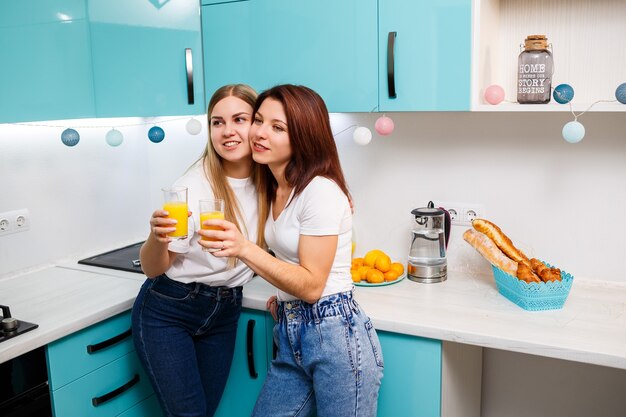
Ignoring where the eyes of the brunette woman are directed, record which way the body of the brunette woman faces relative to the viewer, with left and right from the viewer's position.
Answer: facing the viewer and to the left of the viewer

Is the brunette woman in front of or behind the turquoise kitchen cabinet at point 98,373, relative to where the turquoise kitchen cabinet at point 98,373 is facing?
in front

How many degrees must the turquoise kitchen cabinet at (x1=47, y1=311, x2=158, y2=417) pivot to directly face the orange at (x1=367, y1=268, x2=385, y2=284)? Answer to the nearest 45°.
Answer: approximately 45° to its left

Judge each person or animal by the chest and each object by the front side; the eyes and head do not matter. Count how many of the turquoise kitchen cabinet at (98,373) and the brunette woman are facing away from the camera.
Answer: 0

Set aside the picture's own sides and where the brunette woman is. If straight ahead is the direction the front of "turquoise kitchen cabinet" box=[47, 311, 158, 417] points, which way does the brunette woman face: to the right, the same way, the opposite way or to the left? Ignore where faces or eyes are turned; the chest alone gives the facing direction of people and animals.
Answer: to the right

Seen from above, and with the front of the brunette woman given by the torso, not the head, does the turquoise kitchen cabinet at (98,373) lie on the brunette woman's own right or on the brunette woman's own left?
on the brunette woman's own right

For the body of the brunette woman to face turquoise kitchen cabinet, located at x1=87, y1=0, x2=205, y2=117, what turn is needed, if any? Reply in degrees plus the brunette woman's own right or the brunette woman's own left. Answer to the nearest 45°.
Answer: approximately 90° to the brunette woman's own right

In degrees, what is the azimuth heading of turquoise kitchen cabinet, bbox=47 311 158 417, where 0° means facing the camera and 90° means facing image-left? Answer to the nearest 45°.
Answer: approximately 315°

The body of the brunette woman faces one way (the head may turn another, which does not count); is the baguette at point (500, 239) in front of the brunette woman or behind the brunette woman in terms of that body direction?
behind

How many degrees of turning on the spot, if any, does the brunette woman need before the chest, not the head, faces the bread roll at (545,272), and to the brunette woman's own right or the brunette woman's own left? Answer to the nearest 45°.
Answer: approximately 135° to the brunette woman's own left

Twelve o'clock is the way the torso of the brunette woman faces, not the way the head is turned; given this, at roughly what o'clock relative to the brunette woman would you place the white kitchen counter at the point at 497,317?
The white kitchen counter is roughly at 7 o'clock from the brunette woman.
